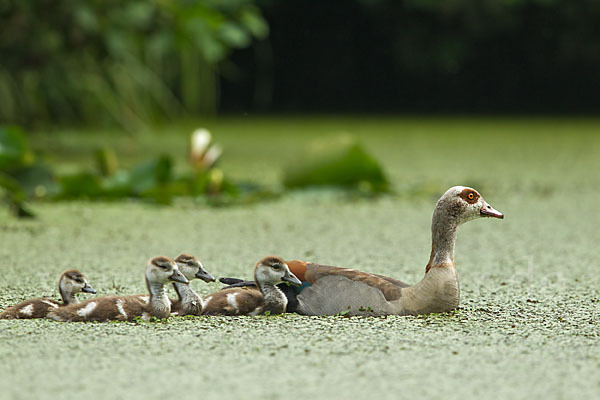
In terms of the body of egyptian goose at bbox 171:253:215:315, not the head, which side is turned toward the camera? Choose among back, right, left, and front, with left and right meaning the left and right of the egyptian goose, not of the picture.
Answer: right

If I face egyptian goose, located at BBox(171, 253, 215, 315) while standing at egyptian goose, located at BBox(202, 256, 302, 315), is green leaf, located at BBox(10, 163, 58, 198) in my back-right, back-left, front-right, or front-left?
front-right

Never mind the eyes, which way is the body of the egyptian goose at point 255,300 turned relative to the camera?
to the viewer's right

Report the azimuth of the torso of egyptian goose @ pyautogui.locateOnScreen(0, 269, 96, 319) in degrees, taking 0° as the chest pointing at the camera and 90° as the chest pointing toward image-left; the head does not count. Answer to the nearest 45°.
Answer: approximately 270°

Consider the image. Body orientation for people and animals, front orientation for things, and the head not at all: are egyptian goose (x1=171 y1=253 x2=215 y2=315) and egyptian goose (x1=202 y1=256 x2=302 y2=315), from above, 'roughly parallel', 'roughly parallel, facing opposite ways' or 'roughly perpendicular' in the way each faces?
roughly parallel

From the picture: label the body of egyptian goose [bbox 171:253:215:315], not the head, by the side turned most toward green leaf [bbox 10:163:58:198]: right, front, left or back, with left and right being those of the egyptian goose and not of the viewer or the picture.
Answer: left

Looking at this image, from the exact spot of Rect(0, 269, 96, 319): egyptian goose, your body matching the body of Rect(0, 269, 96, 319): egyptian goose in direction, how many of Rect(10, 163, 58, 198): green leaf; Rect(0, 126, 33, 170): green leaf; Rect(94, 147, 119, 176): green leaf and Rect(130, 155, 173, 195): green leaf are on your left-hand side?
4

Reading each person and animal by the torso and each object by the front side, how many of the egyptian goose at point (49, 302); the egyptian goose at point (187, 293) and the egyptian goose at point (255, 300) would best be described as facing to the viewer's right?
3
